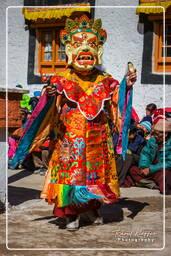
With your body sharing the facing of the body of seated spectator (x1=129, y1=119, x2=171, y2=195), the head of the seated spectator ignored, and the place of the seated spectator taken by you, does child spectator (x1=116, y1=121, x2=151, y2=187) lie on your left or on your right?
on your right

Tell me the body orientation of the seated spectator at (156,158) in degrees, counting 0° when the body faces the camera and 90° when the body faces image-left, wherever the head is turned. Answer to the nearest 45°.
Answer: approximately 45°
